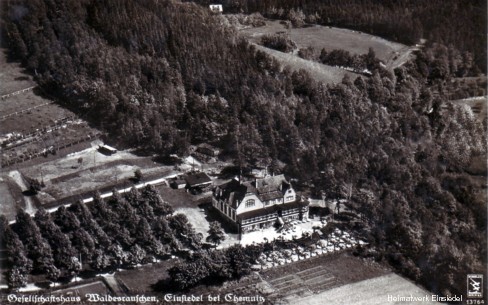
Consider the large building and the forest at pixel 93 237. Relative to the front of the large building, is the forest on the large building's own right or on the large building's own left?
on the large building's own right

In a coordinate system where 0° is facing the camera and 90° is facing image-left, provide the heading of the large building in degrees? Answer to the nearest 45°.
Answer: approximately 315°
